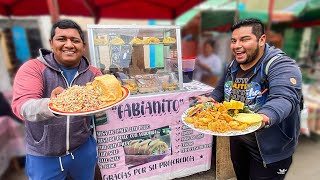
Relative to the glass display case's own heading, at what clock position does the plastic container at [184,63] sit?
The plastic container is roughly at 8 o'clock from the glass display case.

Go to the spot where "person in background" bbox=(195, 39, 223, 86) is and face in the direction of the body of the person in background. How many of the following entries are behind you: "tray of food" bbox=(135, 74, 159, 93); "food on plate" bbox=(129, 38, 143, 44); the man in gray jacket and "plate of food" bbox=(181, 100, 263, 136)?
0

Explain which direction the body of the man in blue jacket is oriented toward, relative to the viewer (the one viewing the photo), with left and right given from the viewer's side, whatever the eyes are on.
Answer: facing the viewer and to the left of the viewer

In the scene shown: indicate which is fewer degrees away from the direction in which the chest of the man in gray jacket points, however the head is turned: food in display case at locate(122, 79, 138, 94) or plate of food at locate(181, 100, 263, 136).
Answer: the plate of food

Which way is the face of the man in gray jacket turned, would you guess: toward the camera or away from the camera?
toward the camera

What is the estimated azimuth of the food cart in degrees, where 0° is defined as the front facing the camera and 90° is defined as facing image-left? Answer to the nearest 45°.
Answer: approximately 0°

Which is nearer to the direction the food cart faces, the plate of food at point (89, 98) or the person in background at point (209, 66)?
the plate of food

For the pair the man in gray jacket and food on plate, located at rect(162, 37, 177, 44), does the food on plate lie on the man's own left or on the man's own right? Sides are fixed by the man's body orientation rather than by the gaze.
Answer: on the man's own left

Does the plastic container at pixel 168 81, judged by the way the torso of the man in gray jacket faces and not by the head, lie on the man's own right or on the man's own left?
on the man's own left

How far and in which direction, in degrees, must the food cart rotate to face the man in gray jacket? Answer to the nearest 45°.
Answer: approximately 45° to its right

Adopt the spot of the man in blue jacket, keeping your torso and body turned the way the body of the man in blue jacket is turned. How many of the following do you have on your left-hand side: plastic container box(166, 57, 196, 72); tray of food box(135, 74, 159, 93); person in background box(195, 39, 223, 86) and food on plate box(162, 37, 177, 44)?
0

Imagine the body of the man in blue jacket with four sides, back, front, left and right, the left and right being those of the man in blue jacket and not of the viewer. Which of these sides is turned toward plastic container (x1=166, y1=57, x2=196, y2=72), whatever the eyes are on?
right

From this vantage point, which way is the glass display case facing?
toward the camera

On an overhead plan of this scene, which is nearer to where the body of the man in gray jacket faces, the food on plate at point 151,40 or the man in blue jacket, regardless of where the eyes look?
the man in blue jacket

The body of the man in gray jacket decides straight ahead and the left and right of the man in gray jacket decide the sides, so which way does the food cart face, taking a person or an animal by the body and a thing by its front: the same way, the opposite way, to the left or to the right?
the same way

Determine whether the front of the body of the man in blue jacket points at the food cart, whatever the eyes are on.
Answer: no

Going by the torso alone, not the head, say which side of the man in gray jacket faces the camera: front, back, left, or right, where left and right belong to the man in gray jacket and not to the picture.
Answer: front

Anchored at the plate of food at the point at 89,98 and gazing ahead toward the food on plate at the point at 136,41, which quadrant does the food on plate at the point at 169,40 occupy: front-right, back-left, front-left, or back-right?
front-right

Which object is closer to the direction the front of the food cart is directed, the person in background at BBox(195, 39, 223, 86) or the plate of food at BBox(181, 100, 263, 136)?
the plate of food
